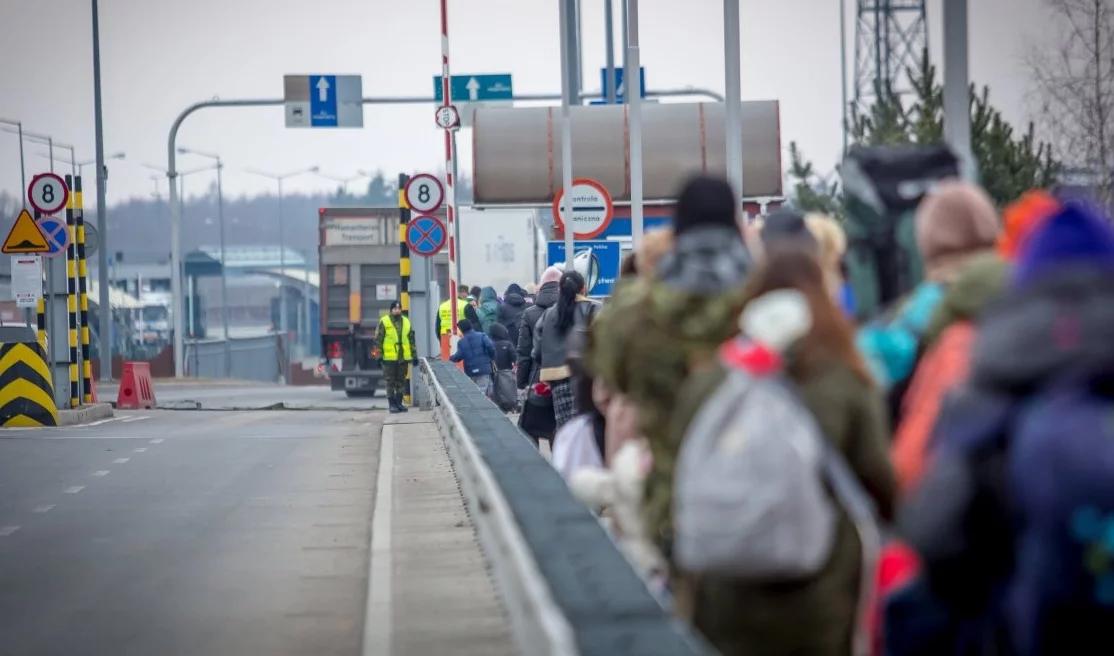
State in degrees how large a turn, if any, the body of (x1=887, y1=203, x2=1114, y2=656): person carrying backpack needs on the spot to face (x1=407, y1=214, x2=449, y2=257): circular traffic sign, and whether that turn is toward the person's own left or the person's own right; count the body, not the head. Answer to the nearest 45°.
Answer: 0° — they already face it

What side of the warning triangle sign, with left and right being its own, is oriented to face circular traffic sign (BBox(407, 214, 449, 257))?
left

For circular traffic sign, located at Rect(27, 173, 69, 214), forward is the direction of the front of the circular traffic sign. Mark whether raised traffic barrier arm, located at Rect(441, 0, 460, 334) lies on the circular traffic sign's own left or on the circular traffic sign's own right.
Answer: on the circular traffic sign's own left

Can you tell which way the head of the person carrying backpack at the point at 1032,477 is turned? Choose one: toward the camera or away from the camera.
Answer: away from the camera

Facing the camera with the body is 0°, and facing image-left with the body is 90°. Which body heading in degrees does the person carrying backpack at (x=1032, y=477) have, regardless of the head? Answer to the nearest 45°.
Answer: approximately 180°
